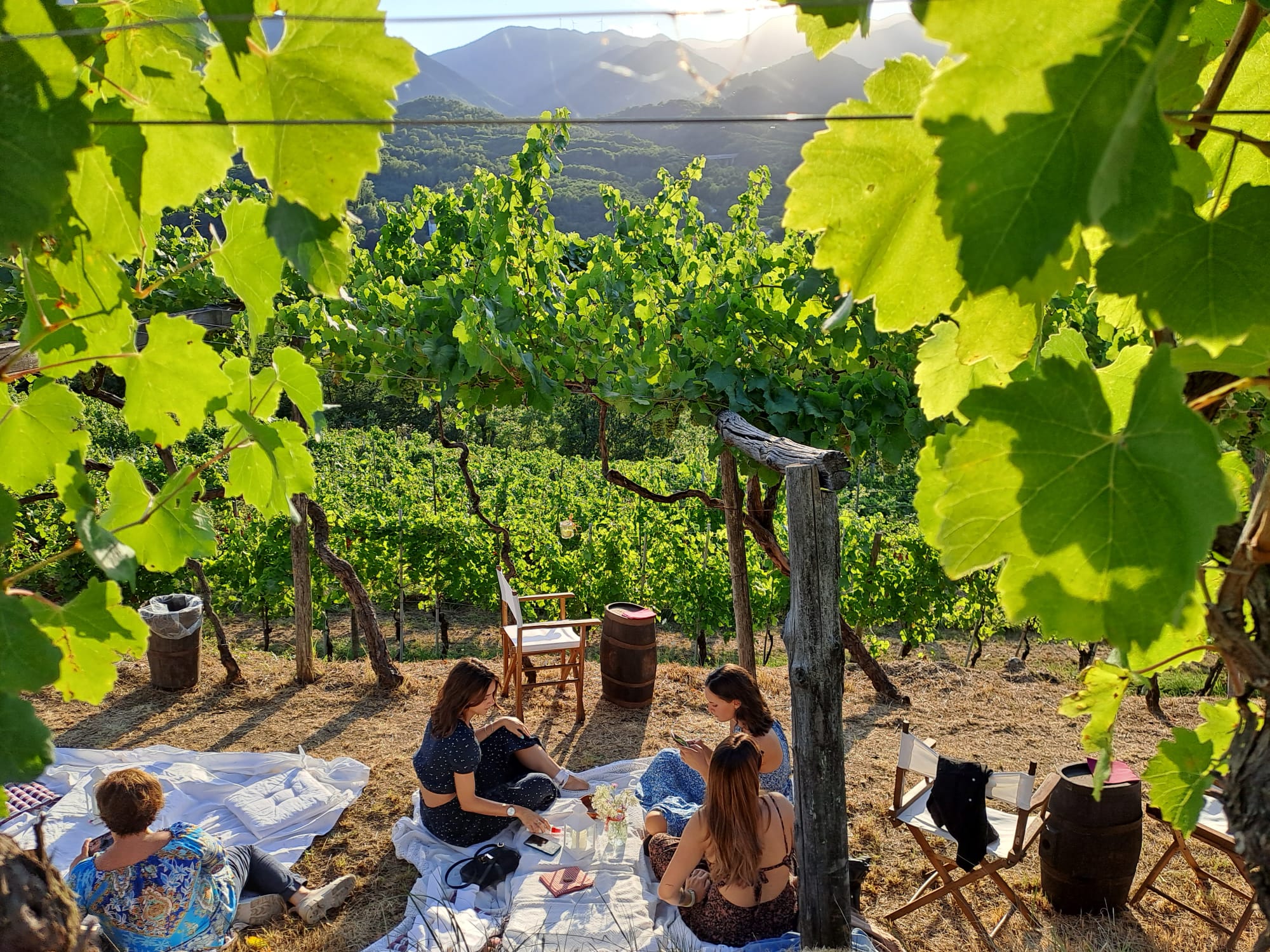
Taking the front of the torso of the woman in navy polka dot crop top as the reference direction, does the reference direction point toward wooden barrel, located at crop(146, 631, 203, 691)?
no

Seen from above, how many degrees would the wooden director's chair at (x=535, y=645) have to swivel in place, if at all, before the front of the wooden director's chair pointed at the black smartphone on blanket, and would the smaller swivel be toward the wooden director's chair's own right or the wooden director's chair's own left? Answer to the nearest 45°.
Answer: approximately 90° to the wooden director's chair's own right

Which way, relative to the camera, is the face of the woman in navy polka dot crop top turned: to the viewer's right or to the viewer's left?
to the viewer's right

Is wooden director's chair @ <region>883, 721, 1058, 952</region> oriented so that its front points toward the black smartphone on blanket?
no

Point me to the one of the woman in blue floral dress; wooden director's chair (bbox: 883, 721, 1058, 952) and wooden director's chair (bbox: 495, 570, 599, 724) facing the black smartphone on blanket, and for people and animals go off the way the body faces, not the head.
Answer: the woman in blue floral dress

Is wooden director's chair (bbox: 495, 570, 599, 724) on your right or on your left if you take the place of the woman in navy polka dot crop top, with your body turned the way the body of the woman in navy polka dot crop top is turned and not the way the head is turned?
on your left

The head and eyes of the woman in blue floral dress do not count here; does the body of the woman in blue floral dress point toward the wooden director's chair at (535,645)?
no

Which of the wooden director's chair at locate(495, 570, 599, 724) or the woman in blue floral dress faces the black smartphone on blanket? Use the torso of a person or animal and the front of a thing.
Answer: the woman in blue floral dress

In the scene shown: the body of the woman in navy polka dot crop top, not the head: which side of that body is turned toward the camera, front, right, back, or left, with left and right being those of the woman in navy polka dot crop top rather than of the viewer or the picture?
right

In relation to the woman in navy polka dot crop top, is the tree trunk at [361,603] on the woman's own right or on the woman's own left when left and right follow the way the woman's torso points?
on the woman's own left
